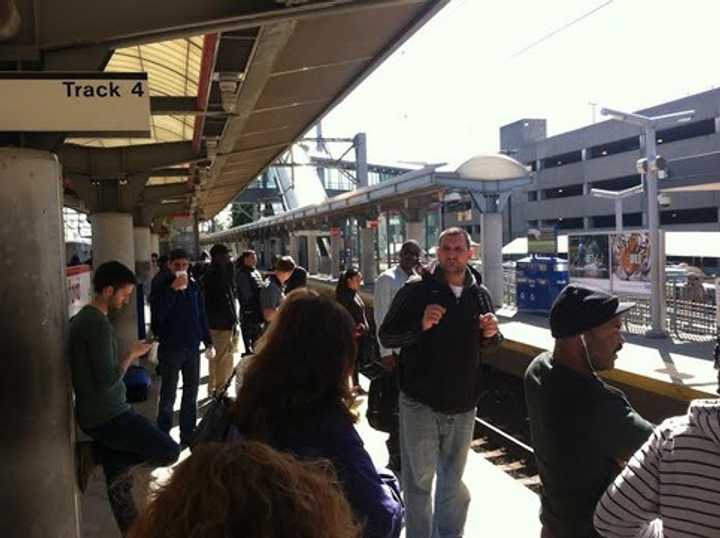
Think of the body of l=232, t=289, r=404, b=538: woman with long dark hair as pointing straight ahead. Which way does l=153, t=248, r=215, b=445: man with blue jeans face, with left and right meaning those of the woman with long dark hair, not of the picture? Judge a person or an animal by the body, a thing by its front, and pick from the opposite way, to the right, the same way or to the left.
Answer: the opposite way

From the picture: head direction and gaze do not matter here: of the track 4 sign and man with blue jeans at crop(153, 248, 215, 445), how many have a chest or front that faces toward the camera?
2

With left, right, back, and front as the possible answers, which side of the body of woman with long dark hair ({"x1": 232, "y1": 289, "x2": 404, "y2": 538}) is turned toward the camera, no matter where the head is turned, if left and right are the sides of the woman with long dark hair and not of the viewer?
back

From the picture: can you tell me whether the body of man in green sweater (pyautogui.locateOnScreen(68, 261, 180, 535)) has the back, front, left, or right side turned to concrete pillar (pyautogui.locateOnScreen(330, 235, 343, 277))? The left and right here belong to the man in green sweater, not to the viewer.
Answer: left

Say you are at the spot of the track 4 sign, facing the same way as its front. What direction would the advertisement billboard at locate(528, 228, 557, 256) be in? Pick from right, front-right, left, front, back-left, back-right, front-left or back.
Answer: back-left

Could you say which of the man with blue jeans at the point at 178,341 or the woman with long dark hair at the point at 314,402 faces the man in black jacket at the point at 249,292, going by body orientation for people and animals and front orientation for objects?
the woman with long dark hair

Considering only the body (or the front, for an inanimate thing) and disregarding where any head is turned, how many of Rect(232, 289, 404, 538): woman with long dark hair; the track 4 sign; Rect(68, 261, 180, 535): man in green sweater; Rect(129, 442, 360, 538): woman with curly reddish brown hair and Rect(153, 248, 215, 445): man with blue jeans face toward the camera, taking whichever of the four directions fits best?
2

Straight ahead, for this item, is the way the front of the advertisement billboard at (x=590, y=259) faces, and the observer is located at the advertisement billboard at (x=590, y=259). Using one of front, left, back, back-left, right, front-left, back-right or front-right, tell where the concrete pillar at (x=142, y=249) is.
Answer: front-right

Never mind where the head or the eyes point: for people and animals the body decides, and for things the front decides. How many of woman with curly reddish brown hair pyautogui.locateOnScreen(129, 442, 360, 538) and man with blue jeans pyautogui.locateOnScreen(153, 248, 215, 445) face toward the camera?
1

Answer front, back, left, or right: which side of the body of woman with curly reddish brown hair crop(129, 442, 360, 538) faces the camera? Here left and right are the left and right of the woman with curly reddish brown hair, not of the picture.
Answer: back

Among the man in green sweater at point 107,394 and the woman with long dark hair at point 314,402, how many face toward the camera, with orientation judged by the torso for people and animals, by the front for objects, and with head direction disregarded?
0

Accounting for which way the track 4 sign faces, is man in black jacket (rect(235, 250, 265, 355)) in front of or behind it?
behind
